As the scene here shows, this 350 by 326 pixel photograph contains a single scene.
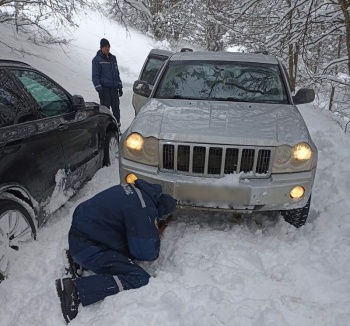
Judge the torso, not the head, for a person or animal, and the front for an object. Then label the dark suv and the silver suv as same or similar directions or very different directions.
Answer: very different directions

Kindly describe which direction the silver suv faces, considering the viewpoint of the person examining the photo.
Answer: facing the viewer

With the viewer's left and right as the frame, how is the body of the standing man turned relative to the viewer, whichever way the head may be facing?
facing the viewer and to the right of the viewer

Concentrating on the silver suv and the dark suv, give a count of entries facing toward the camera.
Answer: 1

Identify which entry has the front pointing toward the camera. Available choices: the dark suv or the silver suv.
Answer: the silver suv

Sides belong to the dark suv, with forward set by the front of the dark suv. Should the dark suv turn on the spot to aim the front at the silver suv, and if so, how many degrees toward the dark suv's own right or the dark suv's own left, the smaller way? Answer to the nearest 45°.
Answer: approximately 45° to the dark suv's own right

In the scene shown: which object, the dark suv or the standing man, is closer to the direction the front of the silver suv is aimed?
the dark suv

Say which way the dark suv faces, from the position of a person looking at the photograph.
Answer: facing away from the viewer and to the right of the viewer

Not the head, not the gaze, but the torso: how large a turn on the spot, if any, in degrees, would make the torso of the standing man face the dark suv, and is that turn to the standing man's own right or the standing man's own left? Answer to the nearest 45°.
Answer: approximately 45° to the standing man's own right

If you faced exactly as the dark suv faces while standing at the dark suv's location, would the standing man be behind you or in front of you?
in front

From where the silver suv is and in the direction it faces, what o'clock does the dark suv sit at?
The dark suv is roughly at 3 o'clock from the silver suv.

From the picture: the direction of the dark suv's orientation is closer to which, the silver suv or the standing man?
the standing man
